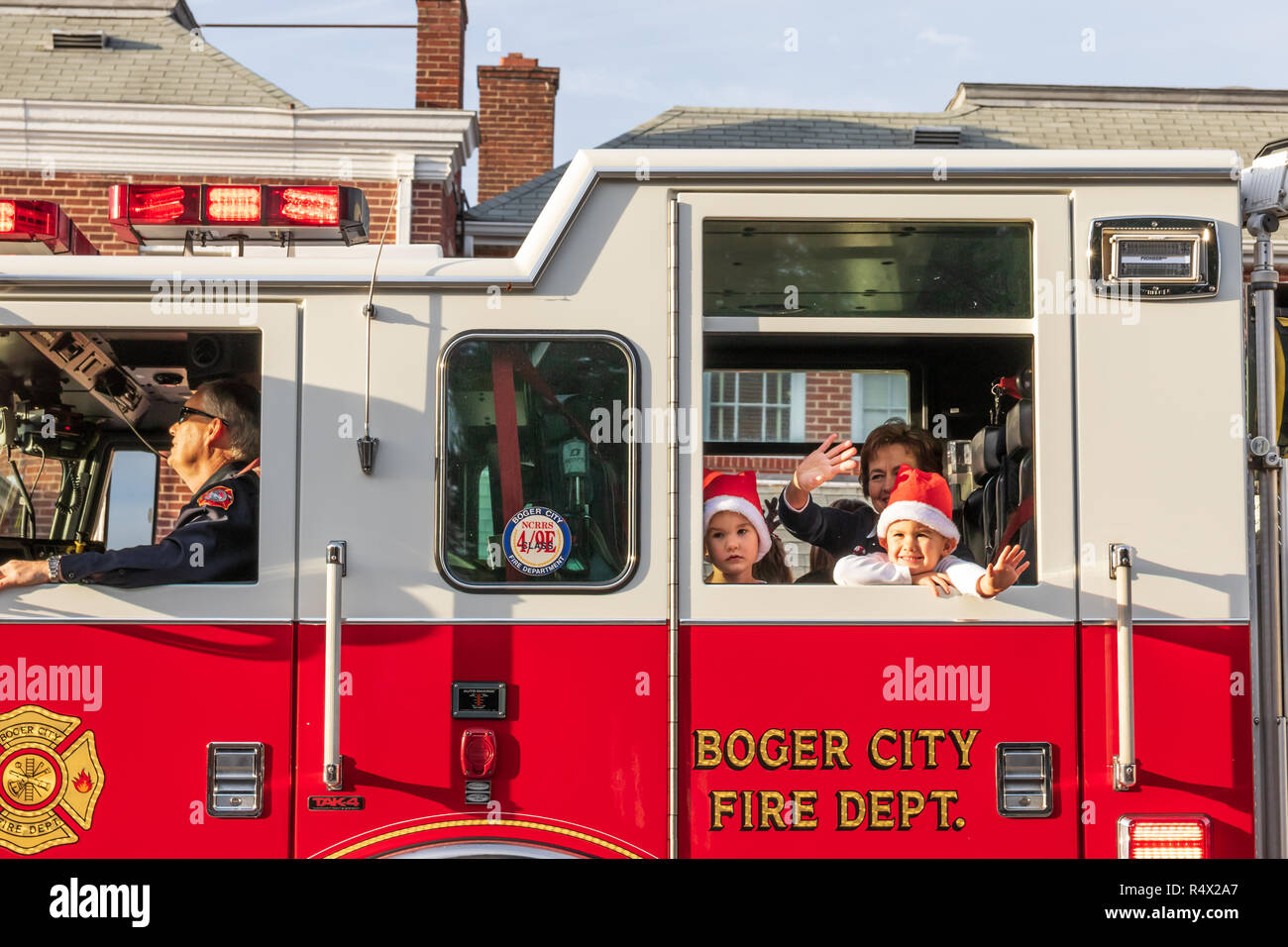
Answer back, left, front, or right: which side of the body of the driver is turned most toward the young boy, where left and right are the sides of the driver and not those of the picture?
back

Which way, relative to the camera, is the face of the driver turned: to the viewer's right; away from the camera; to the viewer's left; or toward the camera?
to the viewer's left

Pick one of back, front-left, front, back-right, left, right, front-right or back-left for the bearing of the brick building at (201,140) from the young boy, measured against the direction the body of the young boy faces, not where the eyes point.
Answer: back-right

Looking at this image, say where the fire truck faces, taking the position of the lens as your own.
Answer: facing to the left of the viewer

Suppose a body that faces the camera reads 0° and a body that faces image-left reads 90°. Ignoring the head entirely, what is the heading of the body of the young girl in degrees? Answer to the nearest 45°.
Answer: approximately 0°

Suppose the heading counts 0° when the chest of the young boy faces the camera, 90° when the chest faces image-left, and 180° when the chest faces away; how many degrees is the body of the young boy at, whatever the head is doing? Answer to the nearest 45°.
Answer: approximately 0°

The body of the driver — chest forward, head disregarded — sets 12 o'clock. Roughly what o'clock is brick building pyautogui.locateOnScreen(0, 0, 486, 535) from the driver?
The brick building is roughly at 3 o'clock from the driver.

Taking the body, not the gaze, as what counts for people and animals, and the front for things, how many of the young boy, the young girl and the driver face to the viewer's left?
1

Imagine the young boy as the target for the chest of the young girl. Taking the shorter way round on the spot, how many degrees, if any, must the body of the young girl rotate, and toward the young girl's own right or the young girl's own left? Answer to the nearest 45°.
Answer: approximately 90° to the young girl's own left

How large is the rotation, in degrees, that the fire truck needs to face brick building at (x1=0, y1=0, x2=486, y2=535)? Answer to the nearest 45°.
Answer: approximately 45° to its right

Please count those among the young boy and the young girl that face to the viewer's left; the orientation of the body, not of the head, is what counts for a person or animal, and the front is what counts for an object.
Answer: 0

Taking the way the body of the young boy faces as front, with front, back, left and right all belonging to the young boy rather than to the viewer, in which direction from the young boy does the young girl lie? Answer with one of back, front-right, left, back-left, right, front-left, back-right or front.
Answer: right

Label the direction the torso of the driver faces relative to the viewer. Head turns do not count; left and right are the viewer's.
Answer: facing to the left of the viewer

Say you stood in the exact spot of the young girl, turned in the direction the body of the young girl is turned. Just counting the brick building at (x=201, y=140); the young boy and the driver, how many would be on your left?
1
